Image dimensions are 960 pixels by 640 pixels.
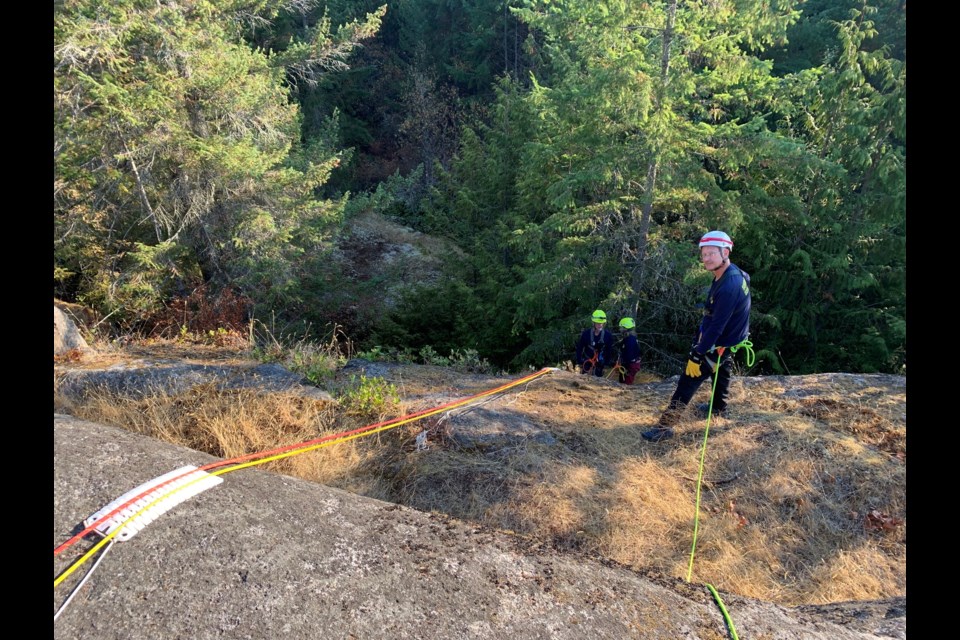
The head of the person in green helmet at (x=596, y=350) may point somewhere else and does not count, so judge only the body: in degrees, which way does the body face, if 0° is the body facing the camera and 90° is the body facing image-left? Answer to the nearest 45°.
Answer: approximately 0°

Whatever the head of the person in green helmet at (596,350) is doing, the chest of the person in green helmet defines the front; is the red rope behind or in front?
in front

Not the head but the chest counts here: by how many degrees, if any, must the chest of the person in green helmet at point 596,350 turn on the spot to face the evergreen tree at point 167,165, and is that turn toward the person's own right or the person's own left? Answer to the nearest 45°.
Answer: approximately 90° to the person's own right

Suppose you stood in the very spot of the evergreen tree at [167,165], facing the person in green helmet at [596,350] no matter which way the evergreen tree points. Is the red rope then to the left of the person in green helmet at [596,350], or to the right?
right

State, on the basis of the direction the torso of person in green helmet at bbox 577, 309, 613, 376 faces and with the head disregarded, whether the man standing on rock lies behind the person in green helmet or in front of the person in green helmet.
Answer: in front
